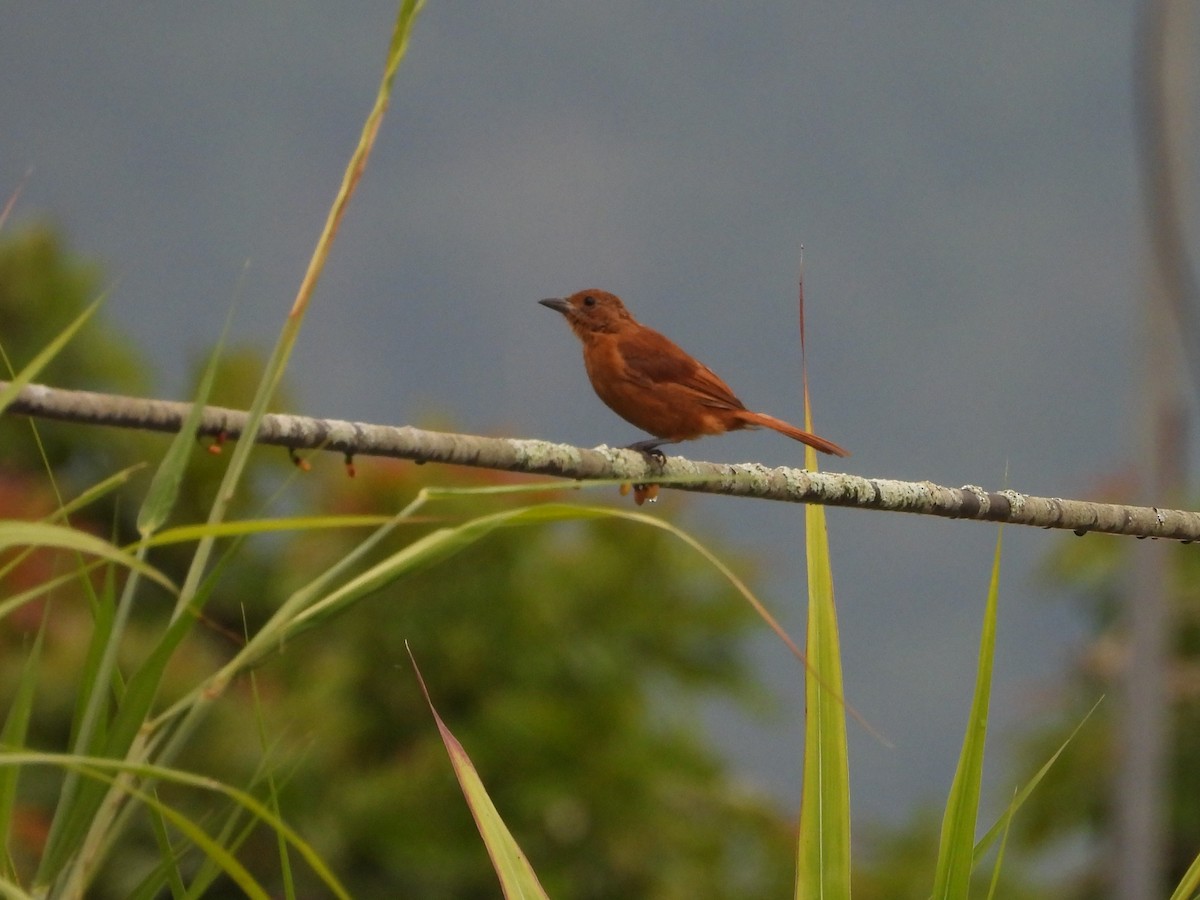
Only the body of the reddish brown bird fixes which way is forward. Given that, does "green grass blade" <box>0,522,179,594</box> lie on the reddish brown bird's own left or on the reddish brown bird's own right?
on the reddish brown bird's own left

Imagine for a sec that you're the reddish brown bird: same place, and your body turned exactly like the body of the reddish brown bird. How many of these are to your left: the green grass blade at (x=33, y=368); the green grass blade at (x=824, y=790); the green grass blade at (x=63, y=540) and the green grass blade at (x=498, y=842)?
4

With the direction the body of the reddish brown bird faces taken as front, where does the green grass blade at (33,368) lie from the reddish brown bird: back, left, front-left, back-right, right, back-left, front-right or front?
front

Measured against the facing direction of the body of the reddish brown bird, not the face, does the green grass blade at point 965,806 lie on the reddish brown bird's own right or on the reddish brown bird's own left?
on the reddish brown bird's own left

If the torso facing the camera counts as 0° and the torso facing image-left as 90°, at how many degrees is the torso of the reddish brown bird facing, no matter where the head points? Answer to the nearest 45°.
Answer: approximately 90°

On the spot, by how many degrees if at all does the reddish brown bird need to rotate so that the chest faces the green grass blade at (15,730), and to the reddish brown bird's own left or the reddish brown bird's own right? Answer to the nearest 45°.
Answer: approximately 90° to the reddish brown bird's own left

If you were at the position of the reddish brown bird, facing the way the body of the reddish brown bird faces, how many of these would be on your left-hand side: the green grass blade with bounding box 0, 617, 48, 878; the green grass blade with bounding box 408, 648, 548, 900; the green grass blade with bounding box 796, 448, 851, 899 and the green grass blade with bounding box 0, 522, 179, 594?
4

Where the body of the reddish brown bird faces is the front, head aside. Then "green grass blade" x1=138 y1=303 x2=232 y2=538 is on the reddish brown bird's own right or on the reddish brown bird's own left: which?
on the reddish brown bird's own left

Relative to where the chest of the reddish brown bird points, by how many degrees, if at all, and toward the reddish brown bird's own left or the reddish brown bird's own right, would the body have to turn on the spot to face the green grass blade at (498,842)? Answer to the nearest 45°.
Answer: approximately 90° to the reddish brown bird's own left

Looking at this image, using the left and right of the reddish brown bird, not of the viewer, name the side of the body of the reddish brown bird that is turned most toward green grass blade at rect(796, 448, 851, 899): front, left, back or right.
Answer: back
